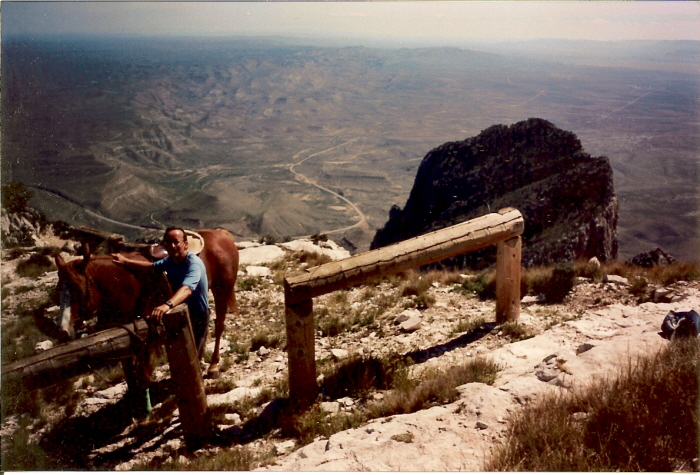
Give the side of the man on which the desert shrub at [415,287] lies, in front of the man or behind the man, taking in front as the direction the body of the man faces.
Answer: behind

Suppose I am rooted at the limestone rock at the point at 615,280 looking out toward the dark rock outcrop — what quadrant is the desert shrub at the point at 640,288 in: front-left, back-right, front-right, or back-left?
back-right

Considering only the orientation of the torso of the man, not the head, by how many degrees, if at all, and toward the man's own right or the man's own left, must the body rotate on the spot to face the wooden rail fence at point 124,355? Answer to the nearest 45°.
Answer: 0° — they already face it

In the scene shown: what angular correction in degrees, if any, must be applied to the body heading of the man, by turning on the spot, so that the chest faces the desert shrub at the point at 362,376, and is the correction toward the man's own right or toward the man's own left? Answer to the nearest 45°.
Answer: approximately 135° to the man's own left

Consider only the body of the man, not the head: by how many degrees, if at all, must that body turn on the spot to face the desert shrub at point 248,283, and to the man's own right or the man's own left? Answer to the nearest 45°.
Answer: approximately 135° to the man's own right

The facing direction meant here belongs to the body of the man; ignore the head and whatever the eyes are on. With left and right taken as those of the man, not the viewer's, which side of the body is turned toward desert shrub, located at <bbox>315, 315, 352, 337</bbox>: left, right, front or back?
back

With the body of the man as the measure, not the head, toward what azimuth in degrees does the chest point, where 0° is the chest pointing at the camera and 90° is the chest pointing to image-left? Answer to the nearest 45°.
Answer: approximately 45°
